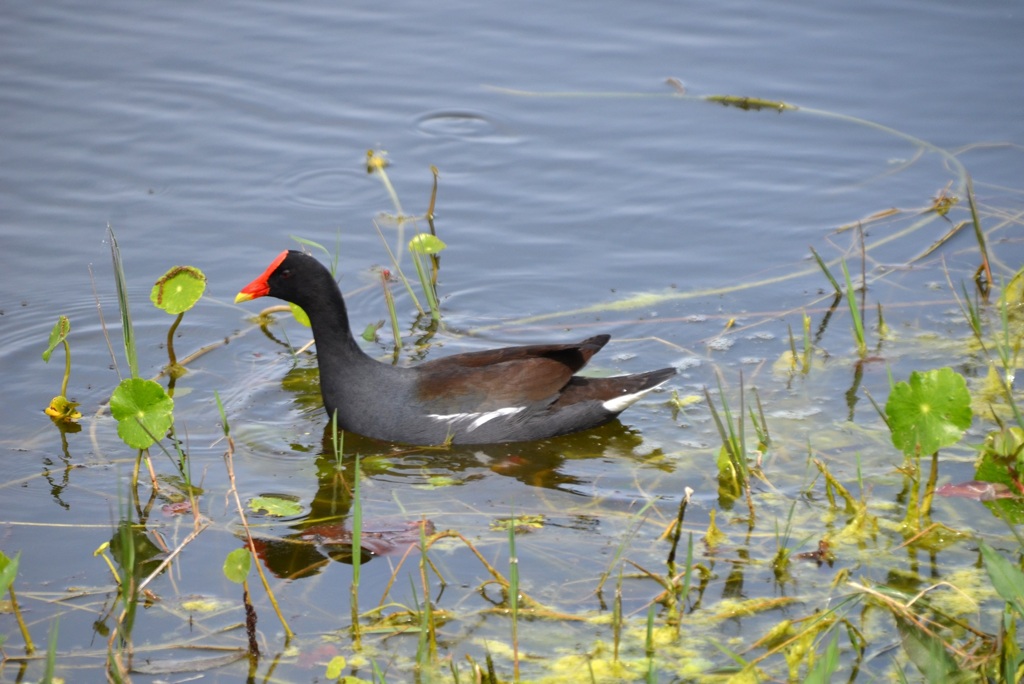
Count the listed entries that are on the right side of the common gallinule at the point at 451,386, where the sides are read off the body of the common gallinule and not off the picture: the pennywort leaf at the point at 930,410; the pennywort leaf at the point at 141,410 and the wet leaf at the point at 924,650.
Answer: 0

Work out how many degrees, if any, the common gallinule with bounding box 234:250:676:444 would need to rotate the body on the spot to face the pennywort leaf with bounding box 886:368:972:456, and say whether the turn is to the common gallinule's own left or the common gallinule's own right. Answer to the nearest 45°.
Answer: approximately 135° to the common gallinule's own left

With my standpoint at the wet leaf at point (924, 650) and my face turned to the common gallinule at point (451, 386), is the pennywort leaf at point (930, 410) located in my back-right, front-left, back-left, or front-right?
front-right

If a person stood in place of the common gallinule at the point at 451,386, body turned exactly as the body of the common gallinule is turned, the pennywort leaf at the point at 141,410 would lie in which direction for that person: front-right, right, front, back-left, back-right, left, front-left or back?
front-left

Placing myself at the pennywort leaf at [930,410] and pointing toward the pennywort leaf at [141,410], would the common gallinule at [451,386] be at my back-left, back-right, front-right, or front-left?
front-right

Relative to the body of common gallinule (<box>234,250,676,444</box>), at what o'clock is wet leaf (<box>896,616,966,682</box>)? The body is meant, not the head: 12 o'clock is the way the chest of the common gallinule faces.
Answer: The wet leaf is roughly at 8 o'clock from the common gallinule.

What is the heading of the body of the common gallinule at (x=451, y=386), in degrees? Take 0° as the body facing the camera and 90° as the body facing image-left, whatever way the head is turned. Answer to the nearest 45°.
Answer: approximately 90°
